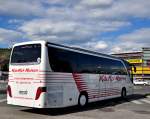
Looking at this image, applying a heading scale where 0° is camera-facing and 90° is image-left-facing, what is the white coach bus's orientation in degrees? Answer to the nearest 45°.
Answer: approximately 225°
